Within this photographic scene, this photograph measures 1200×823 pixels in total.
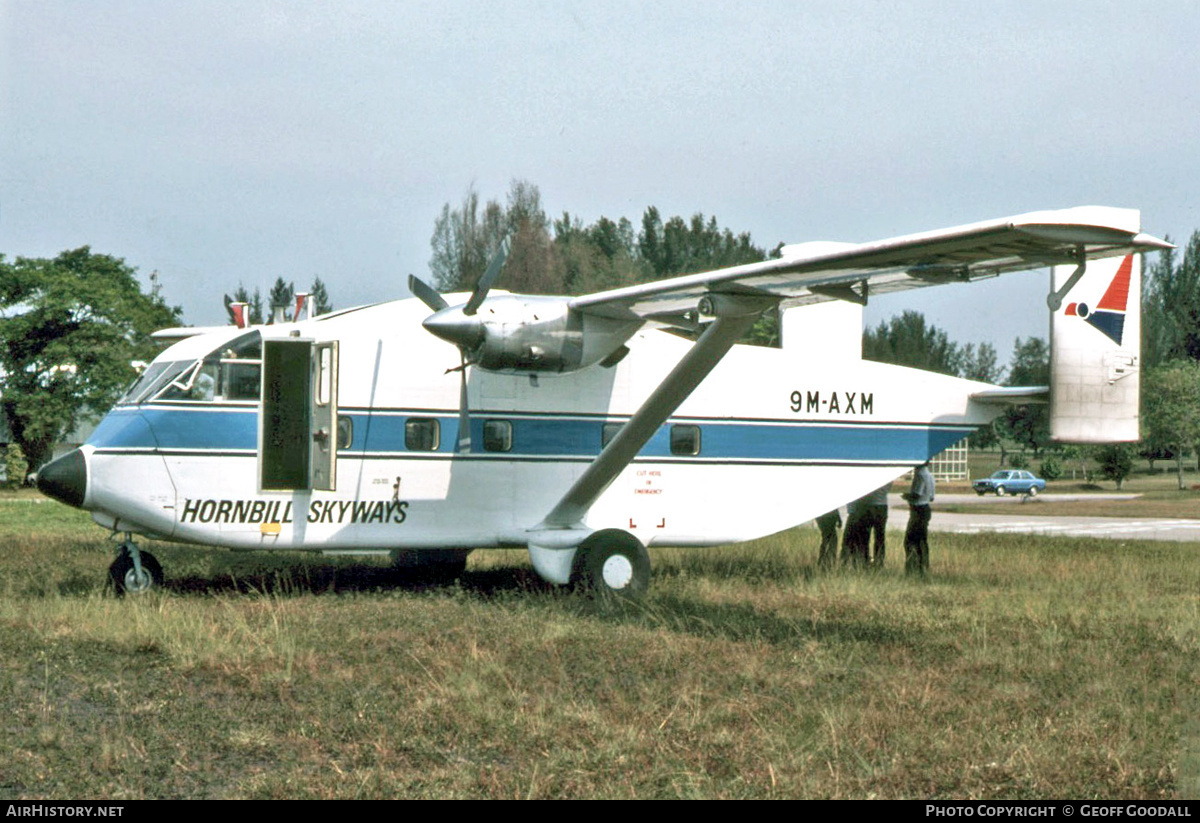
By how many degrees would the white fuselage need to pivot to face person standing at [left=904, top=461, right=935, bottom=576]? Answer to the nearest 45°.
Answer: approximately 180°

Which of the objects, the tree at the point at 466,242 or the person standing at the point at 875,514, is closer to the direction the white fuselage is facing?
the tree

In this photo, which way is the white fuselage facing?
to the viewer's left

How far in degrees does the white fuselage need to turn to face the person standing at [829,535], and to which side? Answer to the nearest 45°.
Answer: approximately 135° to its right

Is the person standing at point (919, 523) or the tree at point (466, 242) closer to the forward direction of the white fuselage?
the tree

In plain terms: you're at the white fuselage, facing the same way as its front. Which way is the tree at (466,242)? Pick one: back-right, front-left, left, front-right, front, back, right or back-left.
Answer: right

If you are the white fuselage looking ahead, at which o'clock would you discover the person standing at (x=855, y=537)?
The person standing is roughly at 5 o'clock from the white fuselage.

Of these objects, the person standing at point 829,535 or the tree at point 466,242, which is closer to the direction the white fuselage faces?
the tree
